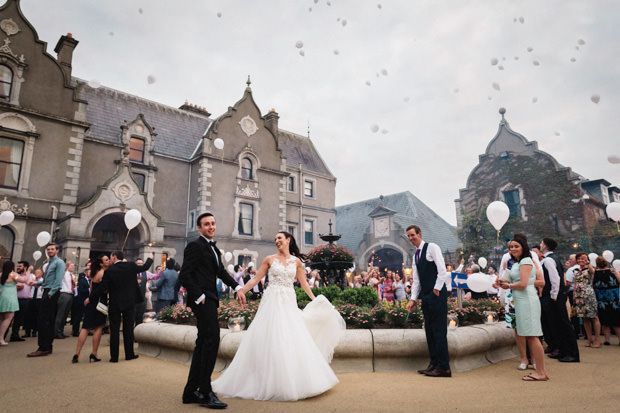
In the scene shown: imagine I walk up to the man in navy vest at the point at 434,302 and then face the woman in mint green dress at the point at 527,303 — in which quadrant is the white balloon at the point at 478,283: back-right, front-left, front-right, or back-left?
front-left

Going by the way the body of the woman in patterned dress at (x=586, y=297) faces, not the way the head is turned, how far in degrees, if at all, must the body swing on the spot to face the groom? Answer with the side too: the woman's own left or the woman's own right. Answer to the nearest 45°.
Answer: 0° — they already face them

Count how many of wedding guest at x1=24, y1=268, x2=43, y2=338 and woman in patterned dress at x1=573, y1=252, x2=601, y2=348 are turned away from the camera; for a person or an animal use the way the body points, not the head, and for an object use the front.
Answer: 0

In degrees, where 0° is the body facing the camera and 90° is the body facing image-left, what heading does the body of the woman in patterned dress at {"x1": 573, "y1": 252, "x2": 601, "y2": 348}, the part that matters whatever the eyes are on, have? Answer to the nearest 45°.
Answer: approximately 45°

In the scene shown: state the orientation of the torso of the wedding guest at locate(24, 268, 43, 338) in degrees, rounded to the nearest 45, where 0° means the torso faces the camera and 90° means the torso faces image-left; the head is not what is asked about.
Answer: approximately 315°

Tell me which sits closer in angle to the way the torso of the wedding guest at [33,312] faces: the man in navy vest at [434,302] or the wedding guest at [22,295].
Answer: the man in navy vest

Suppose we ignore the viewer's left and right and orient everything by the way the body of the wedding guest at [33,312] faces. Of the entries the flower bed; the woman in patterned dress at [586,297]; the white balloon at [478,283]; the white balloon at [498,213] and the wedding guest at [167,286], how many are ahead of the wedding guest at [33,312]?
5

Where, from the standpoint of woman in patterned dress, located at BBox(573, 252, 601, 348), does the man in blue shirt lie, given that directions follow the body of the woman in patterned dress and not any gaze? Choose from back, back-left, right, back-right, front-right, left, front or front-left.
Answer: front

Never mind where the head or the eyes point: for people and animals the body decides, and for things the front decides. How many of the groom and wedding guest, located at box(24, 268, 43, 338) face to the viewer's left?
0

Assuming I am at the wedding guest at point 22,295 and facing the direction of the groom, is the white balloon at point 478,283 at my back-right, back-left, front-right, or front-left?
front-left

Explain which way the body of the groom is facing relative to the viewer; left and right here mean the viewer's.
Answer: facing the viewer and to the right of the viewer

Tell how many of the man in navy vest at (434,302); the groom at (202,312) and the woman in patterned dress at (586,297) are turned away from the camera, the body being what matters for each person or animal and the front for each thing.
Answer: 0

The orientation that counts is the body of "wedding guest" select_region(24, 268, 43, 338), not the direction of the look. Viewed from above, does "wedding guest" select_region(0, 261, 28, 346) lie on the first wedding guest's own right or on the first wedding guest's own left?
on the first wedding guest's own right

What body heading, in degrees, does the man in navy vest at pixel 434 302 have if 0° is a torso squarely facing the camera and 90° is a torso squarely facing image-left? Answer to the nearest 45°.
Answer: approximately 45°

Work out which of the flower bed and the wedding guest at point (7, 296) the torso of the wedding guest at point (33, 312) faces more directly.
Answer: the flower bed

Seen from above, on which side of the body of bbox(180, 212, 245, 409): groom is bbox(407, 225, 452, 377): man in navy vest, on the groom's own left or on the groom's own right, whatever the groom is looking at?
on the groom's own left

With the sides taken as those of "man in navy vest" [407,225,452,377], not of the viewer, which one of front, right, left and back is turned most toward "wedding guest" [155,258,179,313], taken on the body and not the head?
right
